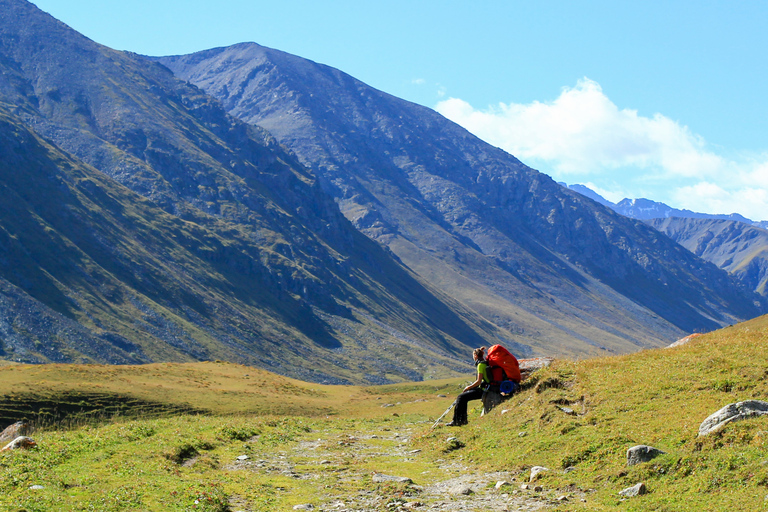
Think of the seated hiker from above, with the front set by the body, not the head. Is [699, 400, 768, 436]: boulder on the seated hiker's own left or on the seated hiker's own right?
on the seated hiker's own left

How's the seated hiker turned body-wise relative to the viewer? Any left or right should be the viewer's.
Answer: facing to the left of the viewer

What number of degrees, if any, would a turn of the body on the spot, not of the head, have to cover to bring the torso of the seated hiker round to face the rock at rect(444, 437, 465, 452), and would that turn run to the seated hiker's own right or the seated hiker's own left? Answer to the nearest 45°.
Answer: approximately 90° to the seated hiker's own left

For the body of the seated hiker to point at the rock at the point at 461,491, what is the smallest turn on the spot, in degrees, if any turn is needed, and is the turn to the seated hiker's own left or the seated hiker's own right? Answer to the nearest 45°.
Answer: approximately 90° to the seated hiker's own left

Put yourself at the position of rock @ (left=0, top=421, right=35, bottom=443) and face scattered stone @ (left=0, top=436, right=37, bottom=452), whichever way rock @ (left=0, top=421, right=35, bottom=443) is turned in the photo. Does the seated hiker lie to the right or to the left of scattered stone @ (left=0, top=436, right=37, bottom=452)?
left

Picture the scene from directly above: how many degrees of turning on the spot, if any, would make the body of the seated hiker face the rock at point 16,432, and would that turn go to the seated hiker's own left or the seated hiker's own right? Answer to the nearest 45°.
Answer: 0° — they already face it

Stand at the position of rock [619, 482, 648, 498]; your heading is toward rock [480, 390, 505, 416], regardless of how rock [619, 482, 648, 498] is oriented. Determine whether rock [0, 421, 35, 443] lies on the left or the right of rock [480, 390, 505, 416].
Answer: left

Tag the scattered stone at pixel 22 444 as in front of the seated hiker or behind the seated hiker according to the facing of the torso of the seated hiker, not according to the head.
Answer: in front

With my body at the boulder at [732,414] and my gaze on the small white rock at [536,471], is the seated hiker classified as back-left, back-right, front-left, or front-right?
front-right
